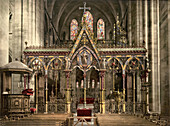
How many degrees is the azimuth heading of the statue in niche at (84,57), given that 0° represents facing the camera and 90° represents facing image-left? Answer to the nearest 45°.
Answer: approximately 0°
